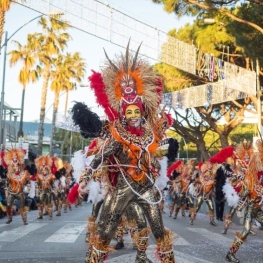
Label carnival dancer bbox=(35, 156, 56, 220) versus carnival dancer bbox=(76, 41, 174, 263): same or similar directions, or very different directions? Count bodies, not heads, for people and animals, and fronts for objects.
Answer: same or similar directions

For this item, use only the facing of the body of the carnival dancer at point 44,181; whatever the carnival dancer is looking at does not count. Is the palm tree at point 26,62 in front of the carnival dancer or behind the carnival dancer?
behind

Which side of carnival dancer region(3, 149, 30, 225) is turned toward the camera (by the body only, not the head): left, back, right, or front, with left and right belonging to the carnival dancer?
front

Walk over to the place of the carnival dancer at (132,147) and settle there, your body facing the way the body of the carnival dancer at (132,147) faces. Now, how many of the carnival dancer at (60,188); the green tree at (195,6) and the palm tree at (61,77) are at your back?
3

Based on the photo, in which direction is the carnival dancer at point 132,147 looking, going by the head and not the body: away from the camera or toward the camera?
toward the camera

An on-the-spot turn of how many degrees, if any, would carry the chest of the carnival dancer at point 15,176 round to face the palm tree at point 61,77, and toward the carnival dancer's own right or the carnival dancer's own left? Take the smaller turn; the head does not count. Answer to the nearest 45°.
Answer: approximately 180°

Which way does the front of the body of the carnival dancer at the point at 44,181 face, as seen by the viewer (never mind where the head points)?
toward the camera

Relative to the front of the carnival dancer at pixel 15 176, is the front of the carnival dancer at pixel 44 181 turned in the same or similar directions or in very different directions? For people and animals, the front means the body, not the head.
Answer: same or similar directions

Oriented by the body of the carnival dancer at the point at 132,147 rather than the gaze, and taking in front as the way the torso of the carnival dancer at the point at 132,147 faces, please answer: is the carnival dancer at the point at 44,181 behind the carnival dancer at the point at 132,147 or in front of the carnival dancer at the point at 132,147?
behind

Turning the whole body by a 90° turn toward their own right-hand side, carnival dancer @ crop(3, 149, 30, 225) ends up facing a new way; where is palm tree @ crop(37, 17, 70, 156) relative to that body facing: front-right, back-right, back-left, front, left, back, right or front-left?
right

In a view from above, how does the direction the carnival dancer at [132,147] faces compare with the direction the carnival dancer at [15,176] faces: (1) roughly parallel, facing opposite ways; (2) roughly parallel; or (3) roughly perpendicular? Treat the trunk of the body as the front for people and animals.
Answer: roughly parallel

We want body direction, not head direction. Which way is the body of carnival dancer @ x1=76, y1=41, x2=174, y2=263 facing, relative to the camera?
toward the camera
